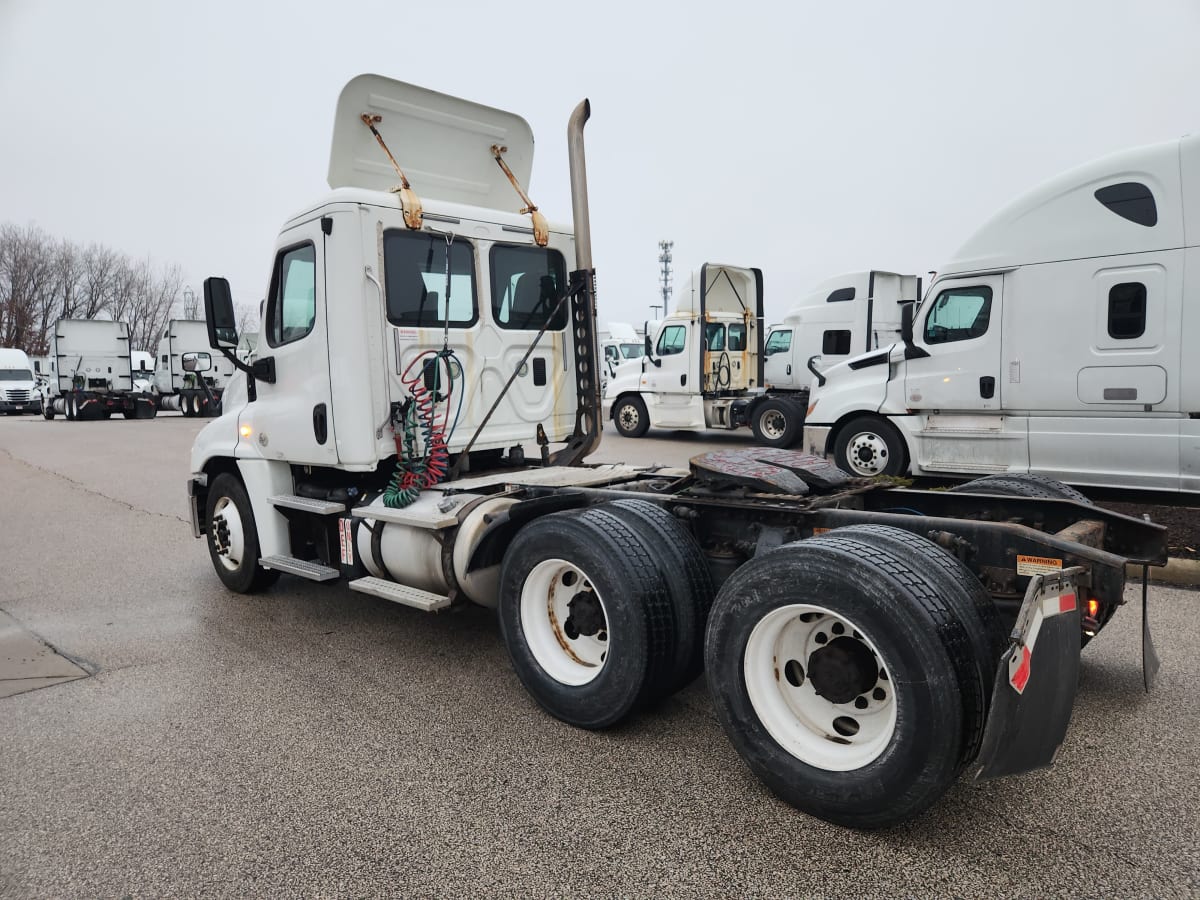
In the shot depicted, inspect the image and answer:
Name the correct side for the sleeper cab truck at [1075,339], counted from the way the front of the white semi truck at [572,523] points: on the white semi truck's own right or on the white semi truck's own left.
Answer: on the white semi truck's own right

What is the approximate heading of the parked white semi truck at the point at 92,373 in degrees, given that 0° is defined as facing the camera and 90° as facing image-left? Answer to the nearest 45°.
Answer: approximately 180°

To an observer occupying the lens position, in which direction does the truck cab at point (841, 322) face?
facing away from the viewer and to the left of the viewer

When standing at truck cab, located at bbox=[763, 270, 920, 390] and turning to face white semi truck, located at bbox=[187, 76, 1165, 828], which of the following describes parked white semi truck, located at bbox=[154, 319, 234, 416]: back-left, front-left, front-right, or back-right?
back-right

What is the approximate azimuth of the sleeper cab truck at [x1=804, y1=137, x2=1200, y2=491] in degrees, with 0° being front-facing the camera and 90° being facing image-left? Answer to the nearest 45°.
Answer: approximately 90°

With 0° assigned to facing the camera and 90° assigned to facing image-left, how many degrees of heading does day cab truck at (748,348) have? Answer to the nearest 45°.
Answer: approximately 135°

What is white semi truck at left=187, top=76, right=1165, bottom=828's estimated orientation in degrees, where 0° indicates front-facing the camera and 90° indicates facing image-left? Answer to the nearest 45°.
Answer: approximately 135°

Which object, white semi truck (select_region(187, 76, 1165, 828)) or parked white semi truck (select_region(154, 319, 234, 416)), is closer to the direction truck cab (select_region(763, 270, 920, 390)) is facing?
the parked white semi truck

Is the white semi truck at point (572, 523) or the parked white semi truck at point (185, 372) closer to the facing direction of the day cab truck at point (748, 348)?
the parked white semi truck
